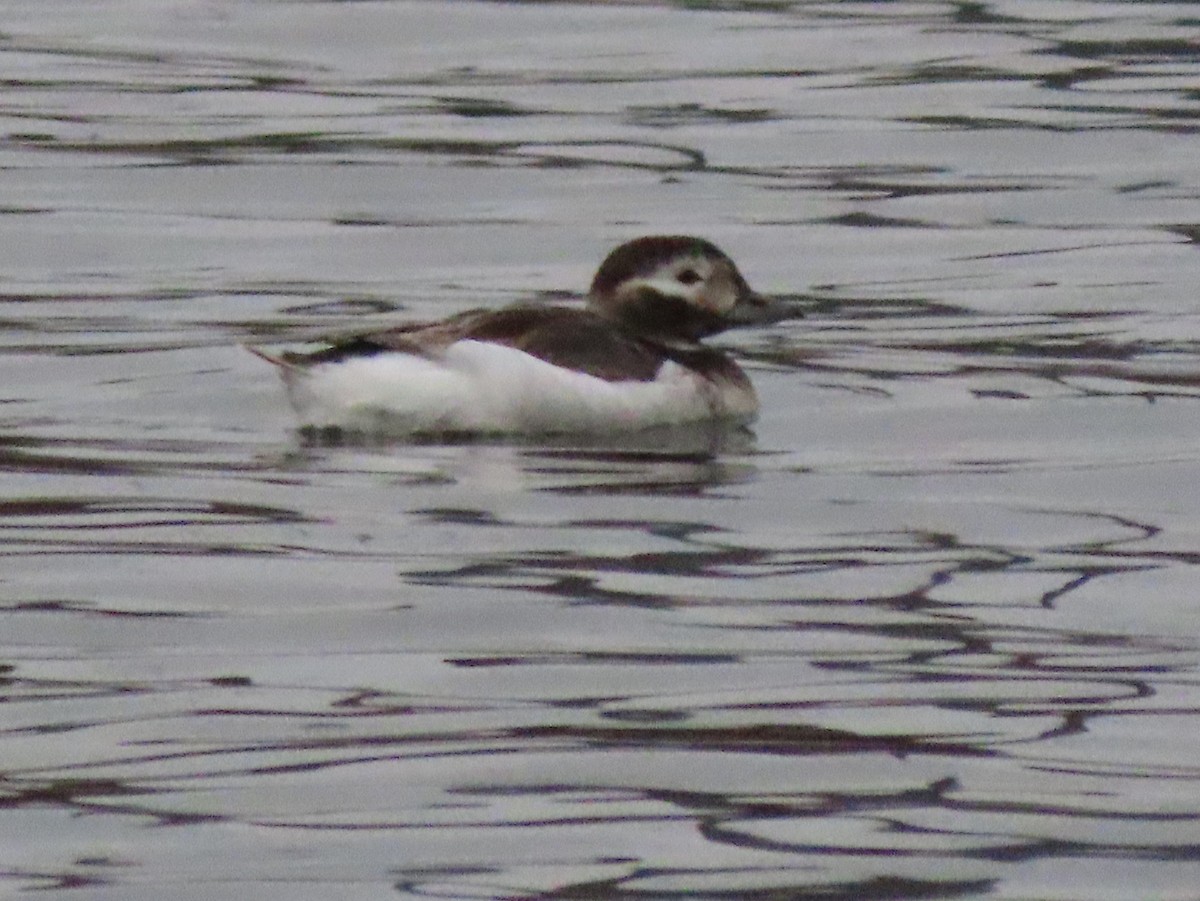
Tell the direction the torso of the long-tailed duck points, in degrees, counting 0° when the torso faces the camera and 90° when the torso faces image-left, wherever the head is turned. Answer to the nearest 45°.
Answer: approximately 270°
